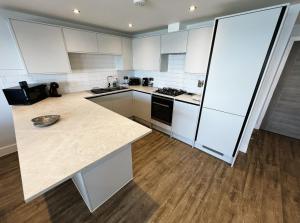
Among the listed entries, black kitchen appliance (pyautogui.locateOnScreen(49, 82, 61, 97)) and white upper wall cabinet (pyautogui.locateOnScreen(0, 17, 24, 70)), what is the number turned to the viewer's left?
0

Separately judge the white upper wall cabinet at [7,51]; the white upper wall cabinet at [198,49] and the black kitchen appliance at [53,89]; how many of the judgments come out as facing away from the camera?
0

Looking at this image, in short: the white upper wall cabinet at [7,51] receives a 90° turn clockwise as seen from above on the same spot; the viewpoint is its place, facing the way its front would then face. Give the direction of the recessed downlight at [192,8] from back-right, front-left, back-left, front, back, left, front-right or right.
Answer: back-left

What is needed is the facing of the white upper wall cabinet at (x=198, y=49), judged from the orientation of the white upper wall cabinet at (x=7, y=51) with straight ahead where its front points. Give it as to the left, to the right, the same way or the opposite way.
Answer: to the right

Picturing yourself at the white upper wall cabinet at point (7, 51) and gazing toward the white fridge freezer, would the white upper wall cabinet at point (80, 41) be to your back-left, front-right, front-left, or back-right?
front-left

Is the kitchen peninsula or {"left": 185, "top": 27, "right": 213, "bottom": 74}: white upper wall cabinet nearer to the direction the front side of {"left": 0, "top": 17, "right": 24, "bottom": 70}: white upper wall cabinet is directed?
the kitchen peninsula

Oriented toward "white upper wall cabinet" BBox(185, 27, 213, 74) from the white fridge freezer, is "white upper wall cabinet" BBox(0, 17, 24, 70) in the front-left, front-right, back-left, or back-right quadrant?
front-left

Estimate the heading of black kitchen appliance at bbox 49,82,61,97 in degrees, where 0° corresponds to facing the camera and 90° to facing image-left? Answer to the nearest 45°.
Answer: approximately 315°

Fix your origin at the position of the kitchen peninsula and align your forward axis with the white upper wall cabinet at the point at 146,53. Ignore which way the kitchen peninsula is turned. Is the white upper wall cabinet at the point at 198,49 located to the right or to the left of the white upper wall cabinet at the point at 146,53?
right
